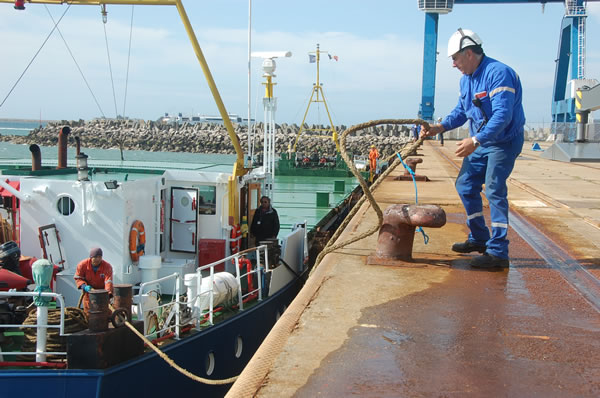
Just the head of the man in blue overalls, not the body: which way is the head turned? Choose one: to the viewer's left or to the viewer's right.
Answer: to the viewer's left

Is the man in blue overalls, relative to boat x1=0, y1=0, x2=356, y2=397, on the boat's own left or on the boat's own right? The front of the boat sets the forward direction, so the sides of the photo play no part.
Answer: on the boat's own right

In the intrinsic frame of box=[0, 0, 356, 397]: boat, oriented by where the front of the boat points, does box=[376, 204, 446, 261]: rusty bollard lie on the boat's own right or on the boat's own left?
on the boat's own right

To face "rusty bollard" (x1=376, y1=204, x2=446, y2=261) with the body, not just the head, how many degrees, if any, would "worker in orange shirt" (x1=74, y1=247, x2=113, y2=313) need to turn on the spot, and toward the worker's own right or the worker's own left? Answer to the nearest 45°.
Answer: approximately 45° to the worker's own left

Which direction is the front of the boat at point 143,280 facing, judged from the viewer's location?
facing away from the viewer and to the right of the viewer

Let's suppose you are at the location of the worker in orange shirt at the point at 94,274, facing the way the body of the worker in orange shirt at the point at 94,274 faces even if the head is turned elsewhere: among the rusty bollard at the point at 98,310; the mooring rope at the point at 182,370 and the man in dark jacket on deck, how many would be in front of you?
2

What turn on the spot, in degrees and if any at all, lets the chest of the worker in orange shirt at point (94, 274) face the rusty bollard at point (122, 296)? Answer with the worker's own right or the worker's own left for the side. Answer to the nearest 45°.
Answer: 0° — they already face it

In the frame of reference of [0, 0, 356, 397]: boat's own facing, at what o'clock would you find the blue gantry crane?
The blue gantry crane is roughly at 12 o'clock from the boat.
